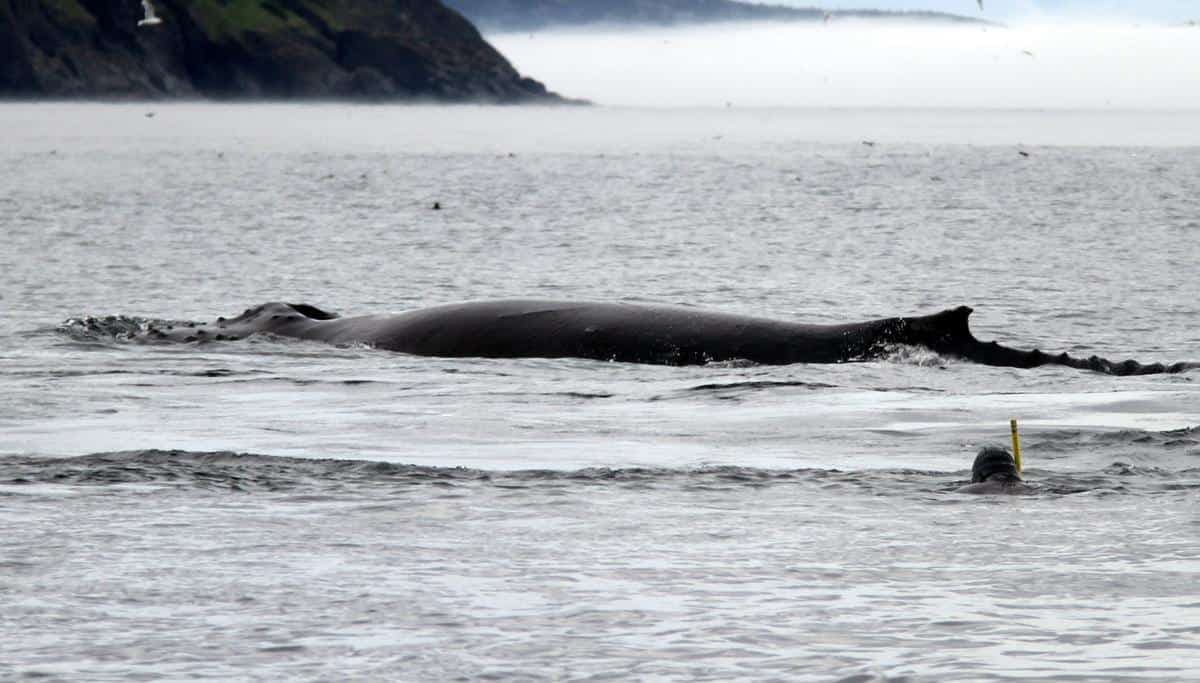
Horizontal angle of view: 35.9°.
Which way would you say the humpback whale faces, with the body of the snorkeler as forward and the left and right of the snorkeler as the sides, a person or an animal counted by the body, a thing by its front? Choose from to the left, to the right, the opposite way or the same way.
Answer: to the left

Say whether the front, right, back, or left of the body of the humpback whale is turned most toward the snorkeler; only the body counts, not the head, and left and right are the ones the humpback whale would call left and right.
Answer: left

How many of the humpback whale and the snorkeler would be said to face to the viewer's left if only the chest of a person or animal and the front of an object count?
1

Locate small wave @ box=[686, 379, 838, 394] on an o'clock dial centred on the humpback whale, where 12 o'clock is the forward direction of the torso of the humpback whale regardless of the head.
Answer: The small wave is roughly at 8 o'clock from the humpback whale.

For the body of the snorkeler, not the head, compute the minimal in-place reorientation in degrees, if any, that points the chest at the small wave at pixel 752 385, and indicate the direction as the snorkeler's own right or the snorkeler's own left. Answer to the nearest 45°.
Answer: approximately 45° to the snorkeler's own left

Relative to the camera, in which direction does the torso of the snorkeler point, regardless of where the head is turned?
away from the camera

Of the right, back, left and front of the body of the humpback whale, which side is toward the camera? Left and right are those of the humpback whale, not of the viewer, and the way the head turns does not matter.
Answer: left

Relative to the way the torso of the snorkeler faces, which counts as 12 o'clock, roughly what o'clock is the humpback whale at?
The humpback whale is roughly at 11 o'clock from the snorkeler.

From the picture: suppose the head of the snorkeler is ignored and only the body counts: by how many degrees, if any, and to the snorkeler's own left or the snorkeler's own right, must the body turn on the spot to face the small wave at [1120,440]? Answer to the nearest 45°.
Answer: approximately 45° to the snorkeler's own right

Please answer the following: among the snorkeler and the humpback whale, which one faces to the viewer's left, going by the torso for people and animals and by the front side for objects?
the humpback whale

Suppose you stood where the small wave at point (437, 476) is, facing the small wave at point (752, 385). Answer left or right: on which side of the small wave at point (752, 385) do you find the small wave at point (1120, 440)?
right

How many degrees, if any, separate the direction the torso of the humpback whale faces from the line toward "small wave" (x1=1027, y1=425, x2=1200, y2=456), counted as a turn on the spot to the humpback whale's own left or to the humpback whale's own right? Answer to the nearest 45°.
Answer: approximately 135° to the humpback whale's own left
